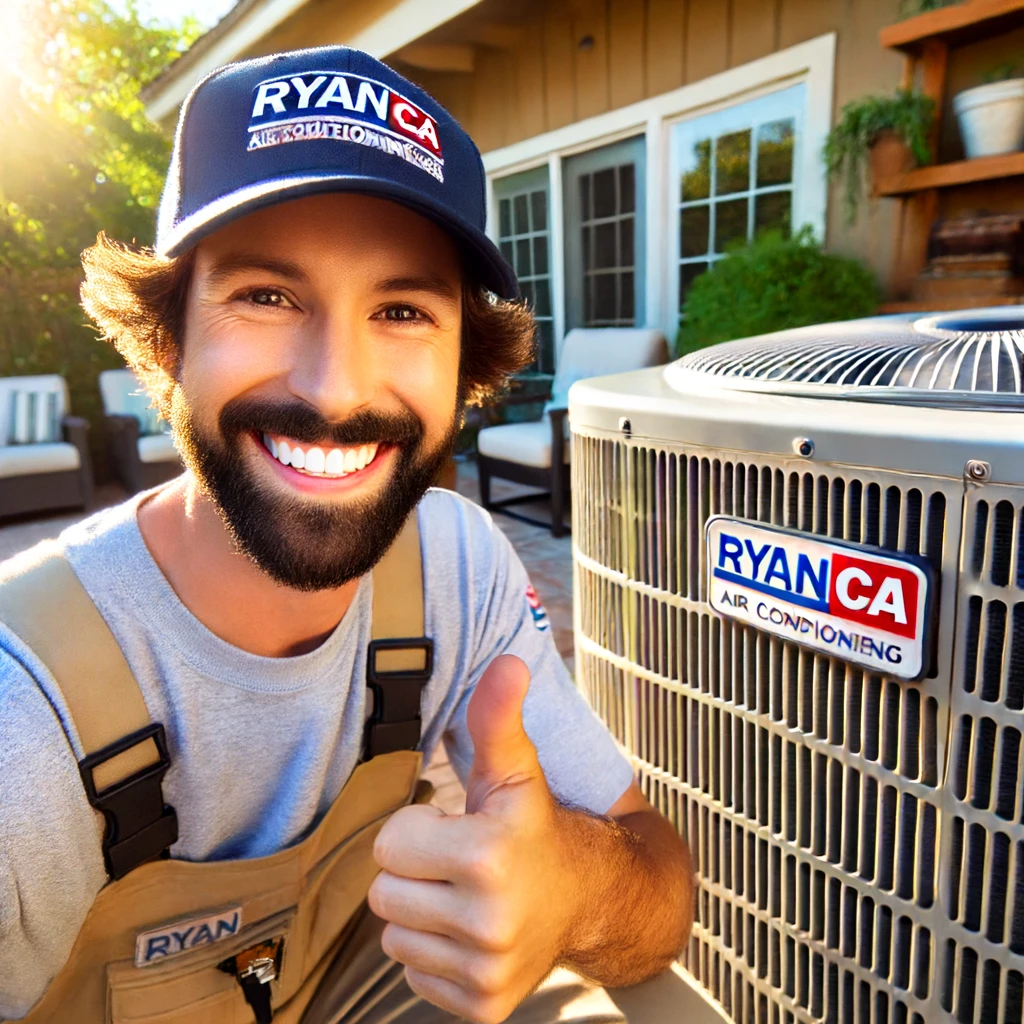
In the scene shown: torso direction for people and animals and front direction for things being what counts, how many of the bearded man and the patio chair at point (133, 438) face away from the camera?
0

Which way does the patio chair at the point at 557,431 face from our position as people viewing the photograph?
facing the viewer and to the left of the viewer

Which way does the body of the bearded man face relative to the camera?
toward the camera

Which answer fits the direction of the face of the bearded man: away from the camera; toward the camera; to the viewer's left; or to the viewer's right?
toward the camera

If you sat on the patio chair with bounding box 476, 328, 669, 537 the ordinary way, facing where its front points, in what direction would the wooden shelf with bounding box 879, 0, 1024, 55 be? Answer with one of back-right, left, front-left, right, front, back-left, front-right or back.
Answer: left

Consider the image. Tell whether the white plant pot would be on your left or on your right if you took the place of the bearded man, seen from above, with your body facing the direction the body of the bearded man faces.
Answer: on your left

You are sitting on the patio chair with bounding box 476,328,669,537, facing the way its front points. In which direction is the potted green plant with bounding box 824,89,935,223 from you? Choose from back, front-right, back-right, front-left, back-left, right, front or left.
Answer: left

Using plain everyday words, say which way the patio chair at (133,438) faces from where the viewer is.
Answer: facing the viewer and to the right of the viewer

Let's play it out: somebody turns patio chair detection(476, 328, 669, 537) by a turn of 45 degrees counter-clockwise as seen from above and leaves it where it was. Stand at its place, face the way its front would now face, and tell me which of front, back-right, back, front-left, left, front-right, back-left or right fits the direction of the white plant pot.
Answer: front-left

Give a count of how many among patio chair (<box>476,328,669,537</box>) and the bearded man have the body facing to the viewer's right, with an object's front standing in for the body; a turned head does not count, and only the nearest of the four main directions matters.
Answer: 0

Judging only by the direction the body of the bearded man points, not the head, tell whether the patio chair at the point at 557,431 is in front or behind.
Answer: behind

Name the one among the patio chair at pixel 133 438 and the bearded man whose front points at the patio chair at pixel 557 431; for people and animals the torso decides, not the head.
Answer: the patio chair at pixel 133 438
